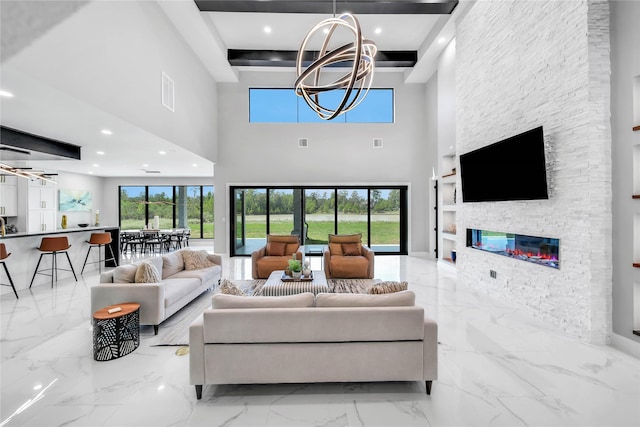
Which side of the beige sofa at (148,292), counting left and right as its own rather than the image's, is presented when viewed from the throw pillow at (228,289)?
front

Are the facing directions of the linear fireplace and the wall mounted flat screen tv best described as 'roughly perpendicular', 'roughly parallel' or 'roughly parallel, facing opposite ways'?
roughly parallel

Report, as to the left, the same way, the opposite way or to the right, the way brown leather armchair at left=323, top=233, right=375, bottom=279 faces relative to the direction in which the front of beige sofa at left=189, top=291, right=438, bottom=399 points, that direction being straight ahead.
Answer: the opposite way

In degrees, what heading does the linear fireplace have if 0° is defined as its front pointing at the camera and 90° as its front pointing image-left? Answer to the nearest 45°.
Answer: approximately 45°

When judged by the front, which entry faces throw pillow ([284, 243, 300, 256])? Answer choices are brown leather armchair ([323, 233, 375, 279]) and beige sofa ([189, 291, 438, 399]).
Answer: the beige sofa

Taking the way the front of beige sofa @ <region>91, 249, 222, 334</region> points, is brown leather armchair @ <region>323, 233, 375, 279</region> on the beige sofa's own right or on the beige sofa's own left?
on the beige sofa's own left

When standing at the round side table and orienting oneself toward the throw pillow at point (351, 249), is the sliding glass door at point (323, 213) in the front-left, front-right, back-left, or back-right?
front-left

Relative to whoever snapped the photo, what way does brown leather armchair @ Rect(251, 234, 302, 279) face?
facing the viewer and to the left of the viewer

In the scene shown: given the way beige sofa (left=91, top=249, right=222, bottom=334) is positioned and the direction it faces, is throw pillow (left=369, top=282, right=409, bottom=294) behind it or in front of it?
in front

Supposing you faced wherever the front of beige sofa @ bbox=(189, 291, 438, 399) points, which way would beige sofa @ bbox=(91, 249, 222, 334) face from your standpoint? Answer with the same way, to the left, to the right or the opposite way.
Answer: to the right

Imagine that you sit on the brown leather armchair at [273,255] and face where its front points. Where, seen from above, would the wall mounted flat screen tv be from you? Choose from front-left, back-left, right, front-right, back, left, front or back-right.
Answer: left

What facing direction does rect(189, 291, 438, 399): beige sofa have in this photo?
away from the camera

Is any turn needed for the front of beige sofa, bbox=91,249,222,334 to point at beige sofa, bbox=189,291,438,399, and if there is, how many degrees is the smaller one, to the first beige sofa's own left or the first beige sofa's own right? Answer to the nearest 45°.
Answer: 0° — it already faces it

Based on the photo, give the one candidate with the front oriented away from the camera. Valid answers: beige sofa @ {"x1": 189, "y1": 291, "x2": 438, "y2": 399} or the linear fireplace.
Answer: the beige sofa

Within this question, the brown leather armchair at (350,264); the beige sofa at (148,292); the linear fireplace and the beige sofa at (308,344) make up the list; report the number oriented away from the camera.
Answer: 1

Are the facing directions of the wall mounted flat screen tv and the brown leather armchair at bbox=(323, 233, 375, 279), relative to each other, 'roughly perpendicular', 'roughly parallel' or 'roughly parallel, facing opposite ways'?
roughly perpendicular

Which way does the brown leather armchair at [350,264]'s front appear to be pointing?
toward the camera

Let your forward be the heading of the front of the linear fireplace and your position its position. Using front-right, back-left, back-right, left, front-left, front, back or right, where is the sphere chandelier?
front
